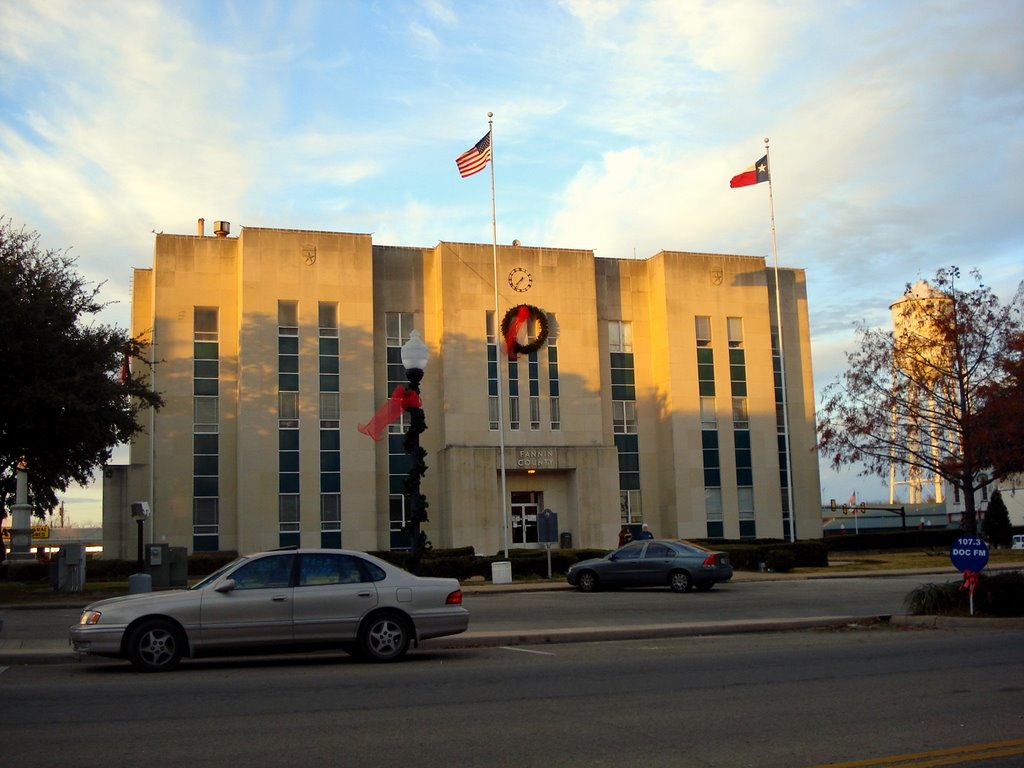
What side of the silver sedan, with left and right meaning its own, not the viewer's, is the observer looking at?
left

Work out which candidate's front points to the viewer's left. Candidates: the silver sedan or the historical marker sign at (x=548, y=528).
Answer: the silver sedan

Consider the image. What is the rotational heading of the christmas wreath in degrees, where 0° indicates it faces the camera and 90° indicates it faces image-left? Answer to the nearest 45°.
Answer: approximately 0°

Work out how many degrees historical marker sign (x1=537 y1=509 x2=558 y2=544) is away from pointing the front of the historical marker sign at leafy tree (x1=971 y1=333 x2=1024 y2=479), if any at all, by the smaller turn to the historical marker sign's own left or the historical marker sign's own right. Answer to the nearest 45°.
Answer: approximately 90° to the historical marker sign's own left

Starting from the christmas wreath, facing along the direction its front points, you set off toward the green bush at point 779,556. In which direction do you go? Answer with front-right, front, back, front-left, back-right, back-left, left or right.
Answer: front-left

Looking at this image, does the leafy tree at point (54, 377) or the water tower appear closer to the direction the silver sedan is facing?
the leafy tree

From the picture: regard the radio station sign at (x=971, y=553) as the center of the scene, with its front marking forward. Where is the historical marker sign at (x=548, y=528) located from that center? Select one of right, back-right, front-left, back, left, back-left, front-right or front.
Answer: back-right

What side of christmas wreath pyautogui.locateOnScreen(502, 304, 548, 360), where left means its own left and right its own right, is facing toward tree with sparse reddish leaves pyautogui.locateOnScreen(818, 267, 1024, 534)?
left

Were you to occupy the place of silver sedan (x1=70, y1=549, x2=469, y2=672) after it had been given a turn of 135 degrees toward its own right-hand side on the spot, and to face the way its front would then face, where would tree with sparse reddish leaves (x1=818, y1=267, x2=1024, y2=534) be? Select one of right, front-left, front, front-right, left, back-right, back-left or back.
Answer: front

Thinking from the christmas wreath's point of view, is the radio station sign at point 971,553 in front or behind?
in front

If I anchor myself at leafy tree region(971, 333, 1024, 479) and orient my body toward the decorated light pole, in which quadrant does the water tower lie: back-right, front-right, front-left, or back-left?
back-right

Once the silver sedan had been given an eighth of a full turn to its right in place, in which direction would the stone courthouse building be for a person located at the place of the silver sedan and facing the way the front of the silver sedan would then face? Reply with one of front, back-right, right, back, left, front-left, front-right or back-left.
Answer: front-right

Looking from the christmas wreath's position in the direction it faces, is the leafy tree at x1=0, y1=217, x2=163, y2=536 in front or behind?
in front

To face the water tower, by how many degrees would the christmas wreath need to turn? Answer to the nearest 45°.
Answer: approximately 90° to its left

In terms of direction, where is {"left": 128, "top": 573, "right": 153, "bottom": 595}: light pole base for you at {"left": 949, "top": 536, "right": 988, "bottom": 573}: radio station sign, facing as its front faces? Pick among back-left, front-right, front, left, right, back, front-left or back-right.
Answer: right
